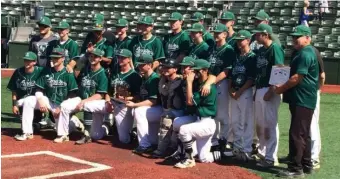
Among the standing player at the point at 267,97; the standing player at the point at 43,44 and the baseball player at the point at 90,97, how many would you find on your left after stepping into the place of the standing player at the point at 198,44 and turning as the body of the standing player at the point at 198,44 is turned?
1

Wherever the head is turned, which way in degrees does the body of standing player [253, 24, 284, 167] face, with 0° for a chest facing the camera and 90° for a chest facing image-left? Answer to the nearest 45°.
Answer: approximately 45°

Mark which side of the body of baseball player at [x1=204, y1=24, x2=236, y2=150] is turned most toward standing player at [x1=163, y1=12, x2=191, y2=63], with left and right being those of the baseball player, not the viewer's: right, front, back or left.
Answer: right

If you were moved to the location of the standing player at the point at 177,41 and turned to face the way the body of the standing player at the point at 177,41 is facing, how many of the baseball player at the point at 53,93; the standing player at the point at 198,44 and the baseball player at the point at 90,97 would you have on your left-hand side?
1

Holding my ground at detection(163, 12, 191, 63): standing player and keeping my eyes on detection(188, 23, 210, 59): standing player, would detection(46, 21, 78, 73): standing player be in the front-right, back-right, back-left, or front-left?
back-right

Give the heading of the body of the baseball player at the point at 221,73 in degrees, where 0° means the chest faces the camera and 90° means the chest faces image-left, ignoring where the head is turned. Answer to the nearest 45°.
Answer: approximately 45°

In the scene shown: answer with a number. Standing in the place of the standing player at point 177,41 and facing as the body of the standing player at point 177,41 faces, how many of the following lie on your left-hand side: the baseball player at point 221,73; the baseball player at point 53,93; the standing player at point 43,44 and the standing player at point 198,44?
2
